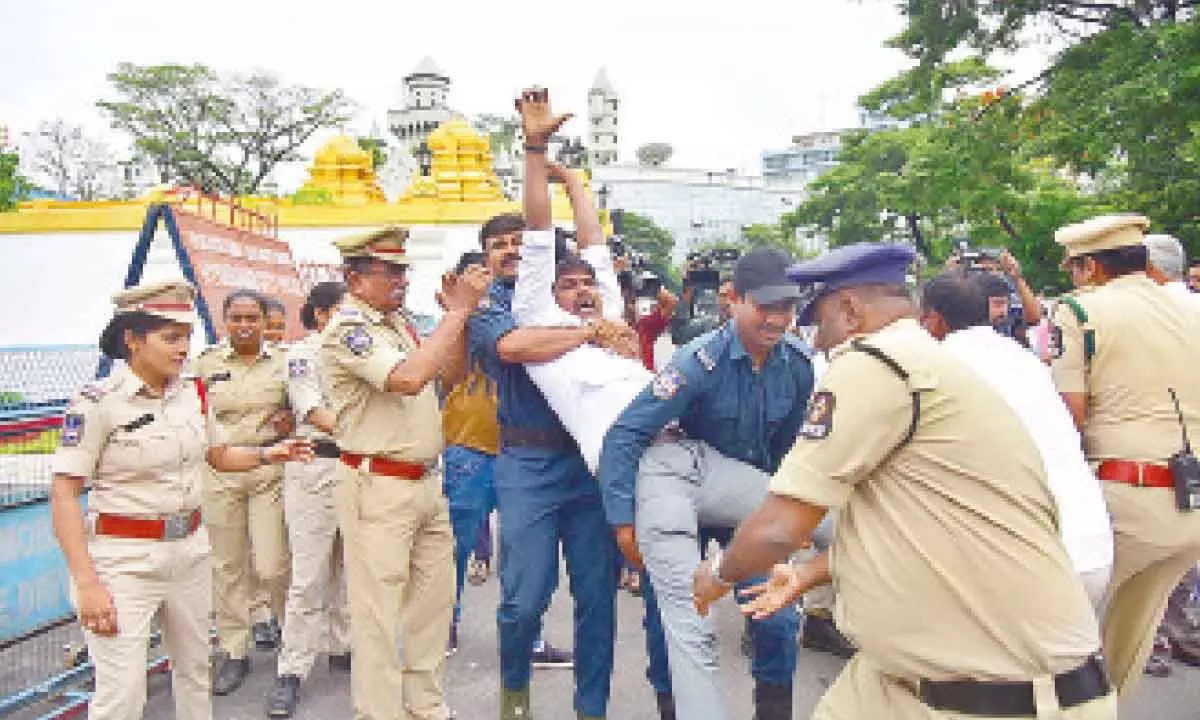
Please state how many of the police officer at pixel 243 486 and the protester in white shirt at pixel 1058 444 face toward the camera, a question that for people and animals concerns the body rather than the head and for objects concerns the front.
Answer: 1

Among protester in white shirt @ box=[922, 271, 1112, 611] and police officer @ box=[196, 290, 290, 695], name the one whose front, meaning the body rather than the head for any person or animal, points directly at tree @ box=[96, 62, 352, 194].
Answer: the protester in white shirt

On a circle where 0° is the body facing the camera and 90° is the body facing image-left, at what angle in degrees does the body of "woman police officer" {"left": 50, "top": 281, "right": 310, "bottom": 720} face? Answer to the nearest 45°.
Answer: approximately 315°

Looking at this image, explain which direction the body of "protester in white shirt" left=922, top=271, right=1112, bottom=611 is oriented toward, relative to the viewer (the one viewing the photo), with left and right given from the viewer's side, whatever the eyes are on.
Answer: facing away from the viewer and to the left of the viewer

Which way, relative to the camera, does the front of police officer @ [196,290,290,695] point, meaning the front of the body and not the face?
toward the camera

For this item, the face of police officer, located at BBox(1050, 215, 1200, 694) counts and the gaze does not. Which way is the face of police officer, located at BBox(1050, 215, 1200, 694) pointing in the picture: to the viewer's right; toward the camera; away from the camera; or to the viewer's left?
to the viewer's left

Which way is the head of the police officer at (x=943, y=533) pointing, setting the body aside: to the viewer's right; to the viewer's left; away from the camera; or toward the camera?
to the viewer's left

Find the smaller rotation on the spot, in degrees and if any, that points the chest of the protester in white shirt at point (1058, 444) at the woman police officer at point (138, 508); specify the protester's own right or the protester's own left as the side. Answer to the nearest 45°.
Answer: approximately 45° to the protester's own left

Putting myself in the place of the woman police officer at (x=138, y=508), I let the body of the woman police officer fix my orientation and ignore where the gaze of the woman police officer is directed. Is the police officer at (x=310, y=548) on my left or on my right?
on my left

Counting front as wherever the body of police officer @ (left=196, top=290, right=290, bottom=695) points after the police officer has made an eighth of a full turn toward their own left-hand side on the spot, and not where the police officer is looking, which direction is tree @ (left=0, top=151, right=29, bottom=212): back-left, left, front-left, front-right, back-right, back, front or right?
back-left

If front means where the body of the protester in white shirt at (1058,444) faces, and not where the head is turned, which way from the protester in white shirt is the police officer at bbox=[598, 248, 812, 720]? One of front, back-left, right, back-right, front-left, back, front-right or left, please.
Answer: front-left

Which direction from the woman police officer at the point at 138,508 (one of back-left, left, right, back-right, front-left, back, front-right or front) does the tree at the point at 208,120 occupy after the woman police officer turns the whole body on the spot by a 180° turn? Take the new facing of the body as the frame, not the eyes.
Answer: front-right
